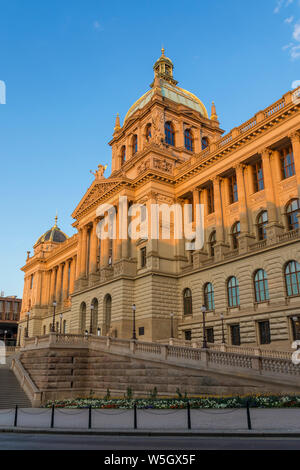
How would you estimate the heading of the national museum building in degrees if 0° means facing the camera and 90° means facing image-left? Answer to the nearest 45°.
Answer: approximately 45°

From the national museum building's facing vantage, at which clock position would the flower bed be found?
The flower bed is roughly at 11 o'clock from the national museum building.

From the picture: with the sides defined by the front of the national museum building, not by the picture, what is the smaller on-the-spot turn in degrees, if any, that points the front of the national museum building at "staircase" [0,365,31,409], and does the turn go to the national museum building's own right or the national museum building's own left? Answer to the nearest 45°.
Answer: approximately 45° to the national museum building's own right
